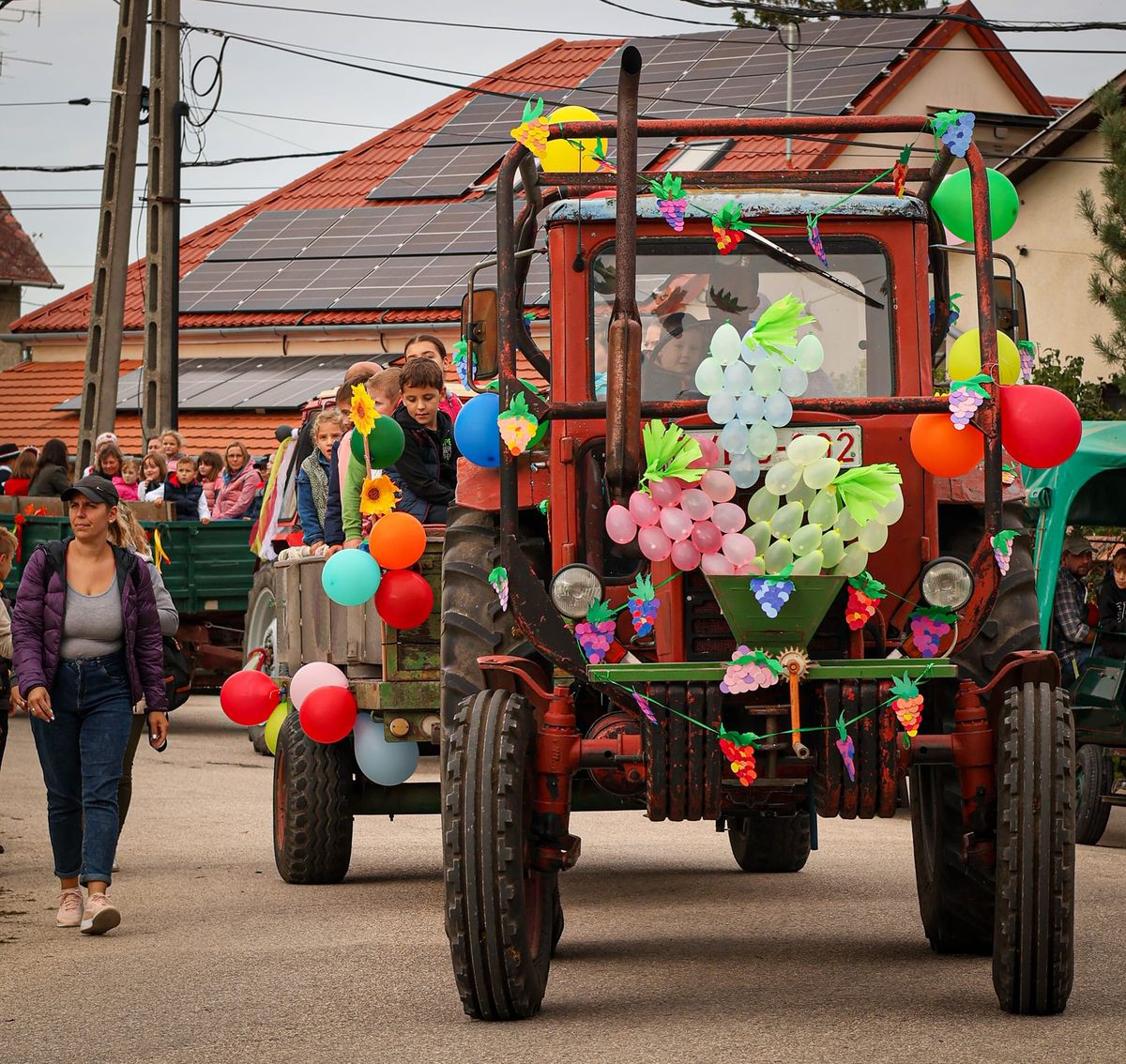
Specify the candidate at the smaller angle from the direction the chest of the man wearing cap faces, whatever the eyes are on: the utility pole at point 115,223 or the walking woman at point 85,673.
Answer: the walking woman

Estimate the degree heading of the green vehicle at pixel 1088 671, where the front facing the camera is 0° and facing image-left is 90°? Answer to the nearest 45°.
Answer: approximately 315°

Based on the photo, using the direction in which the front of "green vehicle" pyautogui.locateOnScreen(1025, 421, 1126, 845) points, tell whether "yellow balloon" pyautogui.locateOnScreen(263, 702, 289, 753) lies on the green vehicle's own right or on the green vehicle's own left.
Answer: on the green vehicle's own right

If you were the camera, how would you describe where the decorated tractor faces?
facing the viewer

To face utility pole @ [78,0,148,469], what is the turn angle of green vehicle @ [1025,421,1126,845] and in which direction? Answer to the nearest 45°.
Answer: approximately 180°

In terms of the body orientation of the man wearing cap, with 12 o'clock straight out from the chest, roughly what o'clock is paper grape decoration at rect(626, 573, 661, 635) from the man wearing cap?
The paper grape decoration is roughly at 2 o'clock from the man wearing cap.

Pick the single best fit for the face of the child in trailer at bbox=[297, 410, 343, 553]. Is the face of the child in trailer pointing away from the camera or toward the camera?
toward the camera

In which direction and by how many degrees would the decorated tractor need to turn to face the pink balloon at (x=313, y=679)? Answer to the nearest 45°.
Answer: approximately 135° to its right

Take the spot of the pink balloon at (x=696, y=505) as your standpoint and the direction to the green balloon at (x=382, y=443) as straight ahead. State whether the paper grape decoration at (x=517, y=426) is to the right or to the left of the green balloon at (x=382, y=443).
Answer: left

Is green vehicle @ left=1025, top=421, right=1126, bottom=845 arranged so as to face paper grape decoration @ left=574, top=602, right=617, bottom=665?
no

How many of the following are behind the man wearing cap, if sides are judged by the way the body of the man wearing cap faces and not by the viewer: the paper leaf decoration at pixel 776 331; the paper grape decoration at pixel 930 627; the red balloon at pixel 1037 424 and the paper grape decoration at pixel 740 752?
0

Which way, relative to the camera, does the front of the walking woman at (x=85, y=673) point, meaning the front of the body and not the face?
toward the camera

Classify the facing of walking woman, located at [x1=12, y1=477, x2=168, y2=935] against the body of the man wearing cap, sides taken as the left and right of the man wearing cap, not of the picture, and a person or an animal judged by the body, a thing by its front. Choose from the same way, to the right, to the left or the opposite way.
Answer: the same way

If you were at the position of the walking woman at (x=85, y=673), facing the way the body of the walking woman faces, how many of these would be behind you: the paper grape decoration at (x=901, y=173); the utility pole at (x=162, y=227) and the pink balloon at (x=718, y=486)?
1

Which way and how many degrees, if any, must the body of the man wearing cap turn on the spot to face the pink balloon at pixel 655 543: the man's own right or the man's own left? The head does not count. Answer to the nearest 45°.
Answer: approximately 45° to the man's own right

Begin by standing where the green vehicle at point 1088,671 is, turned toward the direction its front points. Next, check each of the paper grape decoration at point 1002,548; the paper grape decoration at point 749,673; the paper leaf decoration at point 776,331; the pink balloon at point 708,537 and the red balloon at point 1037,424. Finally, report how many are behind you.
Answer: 0

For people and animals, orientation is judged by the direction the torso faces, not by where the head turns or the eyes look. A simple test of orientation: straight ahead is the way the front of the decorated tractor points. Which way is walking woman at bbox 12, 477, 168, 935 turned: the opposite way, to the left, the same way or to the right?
the same way

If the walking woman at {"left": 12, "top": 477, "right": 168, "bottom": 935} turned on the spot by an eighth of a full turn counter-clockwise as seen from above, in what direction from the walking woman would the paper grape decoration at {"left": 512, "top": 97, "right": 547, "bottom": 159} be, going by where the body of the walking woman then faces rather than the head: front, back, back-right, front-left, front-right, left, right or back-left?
front

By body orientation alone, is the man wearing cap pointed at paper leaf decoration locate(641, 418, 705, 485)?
no

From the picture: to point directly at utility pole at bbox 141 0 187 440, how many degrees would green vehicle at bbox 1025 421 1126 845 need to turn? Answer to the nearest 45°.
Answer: approximately 180°
